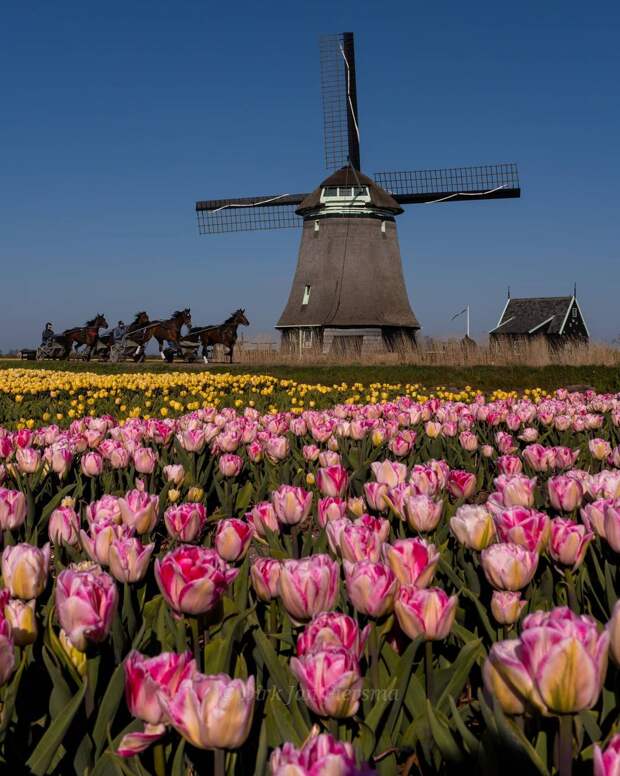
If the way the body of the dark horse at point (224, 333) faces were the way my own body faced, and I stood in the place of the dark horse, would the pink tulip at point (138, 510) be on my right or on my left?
on my right

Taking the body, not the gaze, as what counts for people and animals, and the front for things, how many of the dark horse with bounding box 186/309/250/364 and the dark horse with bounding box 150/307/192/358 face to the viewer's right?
2

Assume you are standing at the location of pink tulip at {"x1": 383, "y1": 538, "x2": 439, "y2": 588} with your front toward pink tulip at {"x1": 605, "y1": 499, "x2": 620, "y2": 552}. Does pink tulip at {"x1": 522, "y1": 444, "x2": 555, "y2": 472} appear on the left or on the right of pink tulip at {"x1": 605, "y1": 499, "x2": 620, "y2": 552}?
left

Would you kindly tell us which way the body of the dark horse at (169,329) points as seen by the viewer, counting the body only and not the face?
to the viewer's right

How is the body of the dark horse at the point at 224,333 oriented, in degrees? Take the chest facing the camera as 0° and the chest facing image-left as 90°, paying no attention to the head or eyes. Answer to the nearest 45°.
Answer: approximately 270°

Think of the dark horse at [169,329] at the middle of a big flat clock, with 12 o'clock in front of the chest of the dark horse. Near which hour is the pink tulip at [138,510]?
The pink tulip is roughly at 3 o'clock from the dark horse.
